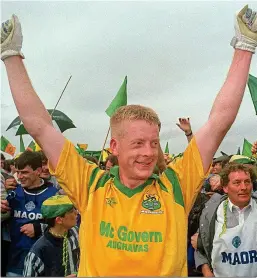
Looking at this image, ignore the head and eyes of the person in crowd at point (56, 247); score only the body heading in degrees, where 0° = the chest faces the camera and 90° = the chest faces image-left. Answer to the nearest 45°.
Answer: approximately 315°

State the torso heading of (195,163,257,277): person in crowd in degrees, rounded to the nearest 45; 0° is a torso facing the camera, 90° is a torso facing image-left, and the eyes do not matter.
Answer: approximately 315°

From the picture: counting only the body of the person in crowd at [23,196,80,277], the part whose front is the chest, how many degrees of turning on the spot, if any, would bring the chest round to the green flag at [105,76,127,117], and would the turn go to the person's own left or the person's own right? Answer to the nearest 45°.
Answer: approximately 135° to the person's own left

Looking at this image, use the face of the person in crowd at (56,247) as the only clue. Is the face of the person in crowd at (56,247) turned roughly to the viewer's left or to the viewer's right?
to the viewer's right

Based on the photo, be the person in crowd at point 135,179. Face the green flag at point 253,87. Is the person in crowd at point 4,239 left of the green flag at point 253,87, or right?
left

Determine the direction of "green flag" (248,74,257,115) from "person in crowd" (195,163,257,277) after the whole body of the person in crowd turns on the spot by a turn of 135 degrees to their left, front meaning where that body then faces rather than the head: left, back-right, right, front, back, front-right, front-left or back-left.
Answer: front

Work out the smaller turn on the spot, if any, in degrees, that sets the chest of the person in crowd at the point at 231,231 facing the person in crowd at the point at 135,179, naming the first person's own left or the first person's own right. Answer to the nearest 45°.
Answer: approximately 45° to the first person's own right
